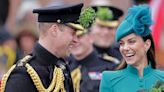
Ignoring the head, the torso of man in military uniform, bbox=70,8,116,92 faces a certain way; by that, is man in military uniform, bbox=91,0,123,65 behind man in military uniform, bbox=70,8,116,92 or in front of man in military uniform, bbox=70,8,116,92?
behind

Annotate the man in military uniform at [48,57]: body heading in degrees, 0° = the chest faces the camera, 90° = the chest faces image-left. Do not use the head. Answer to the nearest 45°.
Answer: approximately 315°

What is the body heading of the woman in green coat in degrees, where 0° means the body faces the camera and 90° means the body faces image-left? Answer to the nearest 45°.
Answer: approximately 0°
